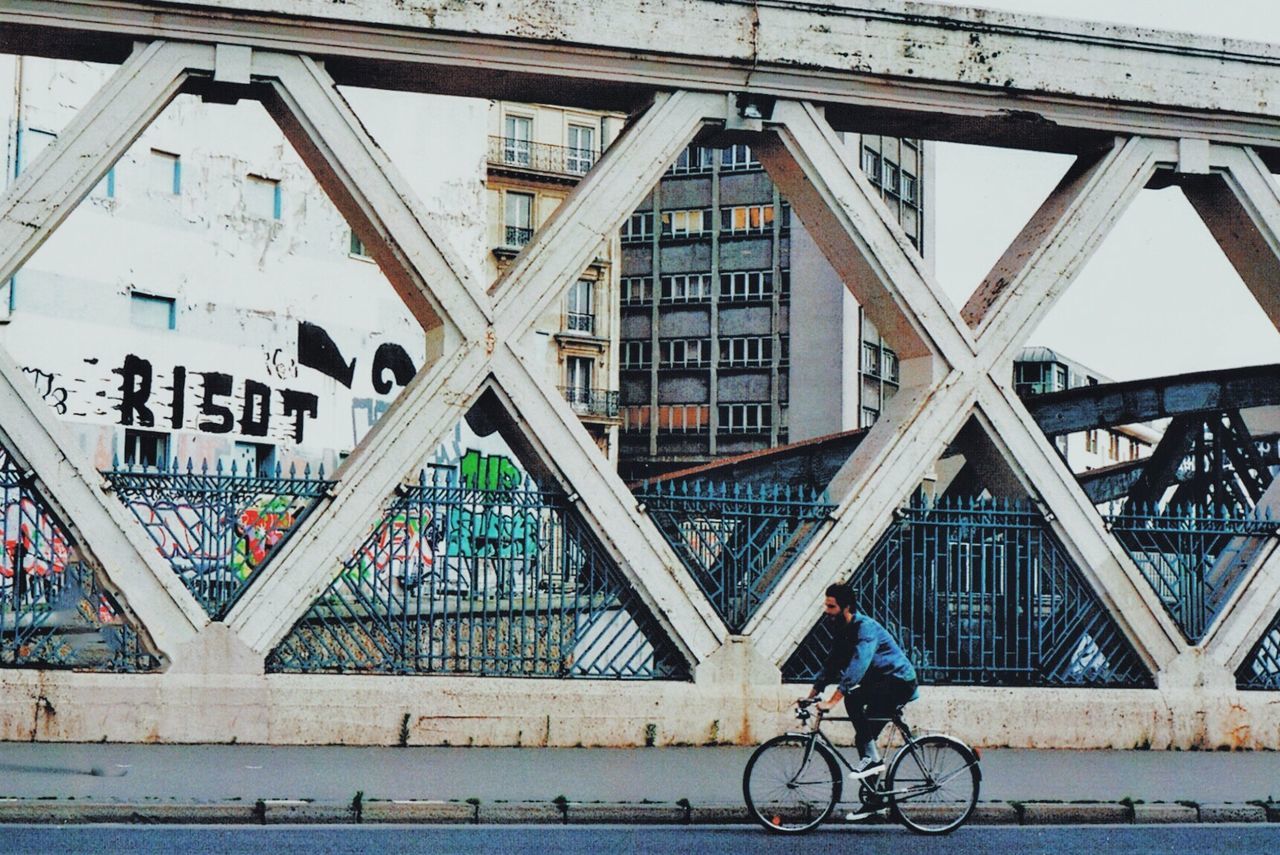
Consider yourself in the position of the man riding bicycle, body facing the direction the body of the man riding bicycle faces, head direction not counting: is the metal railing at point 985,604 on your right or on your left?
on your right

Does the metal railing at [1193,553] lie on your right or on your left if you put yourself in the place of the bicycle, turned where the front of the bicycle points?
on your right

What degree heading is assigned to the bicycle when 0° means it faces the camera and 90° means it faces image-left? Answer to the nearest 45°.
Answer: approximately 90°

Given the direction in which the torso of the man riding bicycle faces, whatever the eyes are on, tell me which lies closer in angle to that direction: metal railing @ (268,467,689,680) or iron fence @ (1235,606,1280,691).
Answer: the metal railing

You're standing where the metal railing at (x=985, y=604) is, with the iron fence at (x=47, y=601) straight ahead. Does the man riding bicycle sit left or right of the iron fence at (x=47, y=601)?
left

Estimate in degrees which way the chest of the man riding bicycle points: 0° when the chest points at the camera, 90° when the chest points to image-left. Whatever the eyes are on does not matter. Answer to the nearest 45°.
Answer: approximately 90°

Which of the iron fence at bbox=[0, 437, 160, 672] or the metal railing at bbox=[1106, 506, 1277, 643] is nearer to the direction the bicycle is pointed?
the iron fence

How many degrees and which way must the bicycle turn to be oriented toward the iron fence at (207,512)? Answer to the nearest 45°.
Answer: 0° — it already faces it

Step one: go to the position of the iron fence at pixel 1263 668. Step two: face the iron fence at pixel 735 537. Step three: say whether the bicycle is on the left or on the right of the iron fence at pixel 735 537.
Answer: left

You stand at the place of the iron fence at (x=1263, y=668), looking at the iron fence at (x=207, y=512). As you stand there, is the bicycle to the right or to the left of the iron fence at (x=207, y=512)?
left
